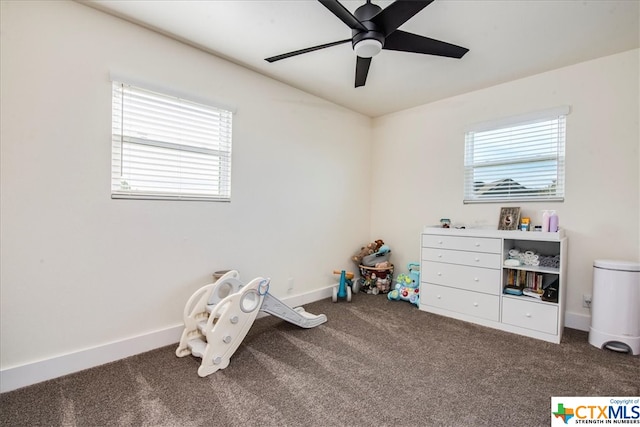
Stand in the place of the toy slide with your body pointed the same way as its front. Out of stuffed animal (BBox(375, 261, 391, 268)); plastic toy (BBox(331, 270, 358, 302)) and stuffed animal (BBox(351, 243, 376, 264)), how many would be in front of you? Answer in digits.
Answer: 3

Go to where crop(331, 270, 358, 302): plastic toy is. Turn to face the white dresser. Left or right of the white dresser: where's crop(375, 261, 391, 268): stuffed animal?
left

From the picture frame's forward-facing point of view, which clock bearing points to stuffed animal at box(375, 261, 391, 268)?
The stuffed animal is roughly at 3 o'clock from the picture frame.

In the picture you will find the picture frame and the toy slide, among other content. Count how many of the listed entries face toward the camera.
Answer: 1

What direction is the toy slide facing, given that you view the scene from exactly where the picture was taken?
facing away from the viewer and to the right of the viewer

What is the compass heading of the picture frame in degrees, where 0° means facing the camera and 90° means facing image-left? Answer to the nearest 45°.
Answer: approximately 0°

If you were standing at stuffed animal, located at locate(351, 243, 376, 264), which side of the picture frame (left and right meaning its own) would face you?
right

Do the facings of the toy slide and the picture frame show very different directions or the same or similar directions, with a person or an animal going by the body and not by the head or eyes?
very different directions

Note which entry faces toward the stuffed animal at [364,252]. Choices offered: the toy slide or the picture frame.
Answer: the toy slide

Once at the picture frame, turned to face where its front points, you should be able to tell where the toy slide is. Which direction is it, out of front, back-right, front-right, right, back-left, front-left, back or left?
front-right

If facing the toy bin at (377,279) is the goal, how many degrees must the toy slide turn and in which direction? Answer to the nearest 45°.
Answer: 0° — it already faces it

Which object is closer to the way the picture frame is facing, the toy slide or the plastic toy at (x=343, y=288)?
the toy slide
